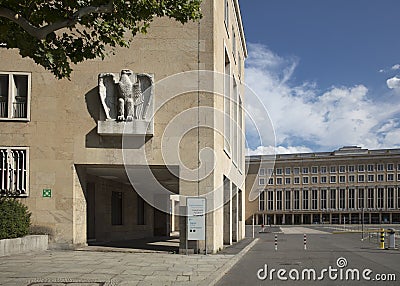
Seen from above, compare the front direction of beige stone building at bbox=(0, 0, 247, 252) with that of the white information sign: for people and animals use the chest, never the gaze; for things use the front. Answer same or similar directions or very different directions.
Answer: same or similar directions

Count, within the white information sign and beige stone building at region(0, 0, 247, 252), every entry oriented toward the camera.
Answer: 2

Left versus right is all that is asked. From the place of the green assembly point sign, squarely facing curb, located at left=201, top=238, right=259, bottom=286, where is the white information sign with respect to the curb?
left

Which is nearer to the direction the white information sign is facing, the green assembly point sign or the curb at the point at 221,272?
the curb

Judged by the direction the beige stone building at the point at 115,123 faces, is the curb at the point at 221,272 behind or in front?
in front

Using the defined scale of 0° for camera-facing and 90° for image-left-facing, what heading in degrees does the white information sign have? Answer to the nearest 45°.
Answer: approximately 0°

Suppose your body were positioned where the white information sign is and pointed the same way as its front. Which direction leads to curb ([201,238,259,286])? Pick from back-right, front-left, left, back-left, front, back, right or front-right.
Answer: front

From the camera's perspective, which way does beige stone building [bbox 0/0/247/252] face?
toward the camera

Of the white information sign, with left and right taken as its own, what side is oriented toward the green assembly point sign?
right
